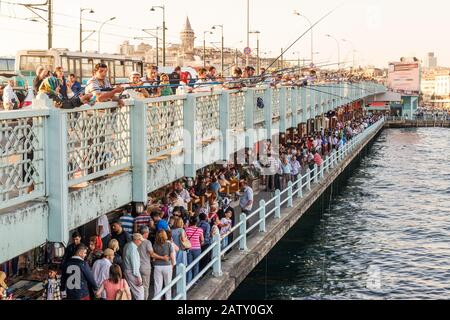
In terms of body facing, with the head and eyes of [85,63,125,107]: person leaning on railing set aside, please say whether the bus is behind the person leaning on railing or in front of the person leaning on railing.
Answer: behind

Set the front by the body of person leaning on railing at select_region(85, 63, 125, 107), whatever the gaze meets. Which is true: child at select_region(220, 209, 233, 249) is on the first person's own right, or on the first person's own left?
on the first person's own left

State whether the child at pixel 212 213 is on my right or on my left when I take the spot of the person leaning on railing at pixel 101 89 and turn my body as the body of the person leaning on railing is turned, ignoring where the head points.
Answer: on my left

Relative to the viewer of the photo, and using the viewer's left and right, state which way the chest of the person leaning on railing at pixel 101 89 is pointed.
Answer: facing the viewer and to the right of the viewer

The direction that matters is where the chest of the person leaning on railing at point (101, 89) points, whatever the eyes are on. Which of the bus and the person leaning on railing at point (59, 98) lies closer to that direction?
the person leaning on railing
